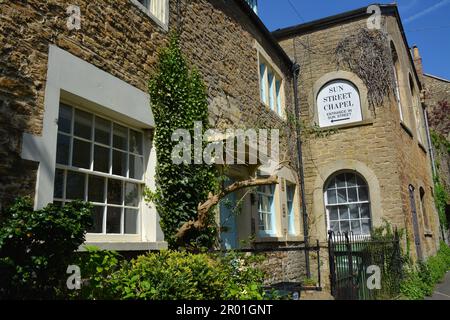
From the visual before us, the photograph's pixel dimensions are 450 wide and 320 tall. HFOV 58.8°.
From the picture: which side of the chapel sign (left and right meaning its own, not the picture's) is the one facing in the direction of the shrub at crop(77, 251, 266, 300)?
front

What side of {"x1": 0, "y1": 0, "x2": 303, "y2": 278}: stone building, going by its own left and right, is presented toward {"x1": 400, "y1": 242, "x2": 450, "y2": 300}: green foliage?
left

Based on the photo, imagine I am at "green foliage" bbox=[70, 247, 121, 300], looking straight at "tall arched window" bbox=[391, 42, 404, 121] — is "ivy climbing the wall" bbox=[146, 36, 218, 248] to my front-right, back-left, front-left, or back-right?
front-left

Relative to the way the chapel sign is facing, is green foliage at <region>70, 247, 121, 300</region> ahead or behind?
ahead

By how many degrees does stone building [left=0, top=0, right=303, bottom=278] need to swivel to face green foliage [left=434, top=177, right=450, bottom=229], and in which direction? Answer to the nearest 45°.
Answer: approximately 90° to its left

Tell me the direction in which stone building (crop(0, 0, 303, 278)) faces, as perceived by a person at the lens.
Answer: facing the viewer and to the right of the viewer

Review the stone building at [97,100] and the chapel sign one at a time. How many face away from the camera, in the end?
0

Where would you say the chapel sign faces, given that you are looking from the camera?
facing the viewer

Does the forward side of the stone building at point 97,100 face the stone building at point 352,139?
no

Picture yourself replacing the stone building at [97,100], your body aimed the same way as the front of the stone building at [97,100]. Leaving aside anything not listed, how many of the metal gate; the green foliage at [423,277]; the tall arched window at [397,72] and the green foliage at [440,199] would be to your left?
4

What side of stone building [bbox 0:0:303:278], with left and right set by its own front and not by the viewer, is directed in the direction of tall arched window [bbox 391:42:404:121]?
left

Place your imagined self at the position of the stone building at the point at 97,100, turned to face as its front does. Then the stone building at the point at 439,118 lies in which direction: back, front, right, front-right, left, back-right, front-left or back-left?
left
